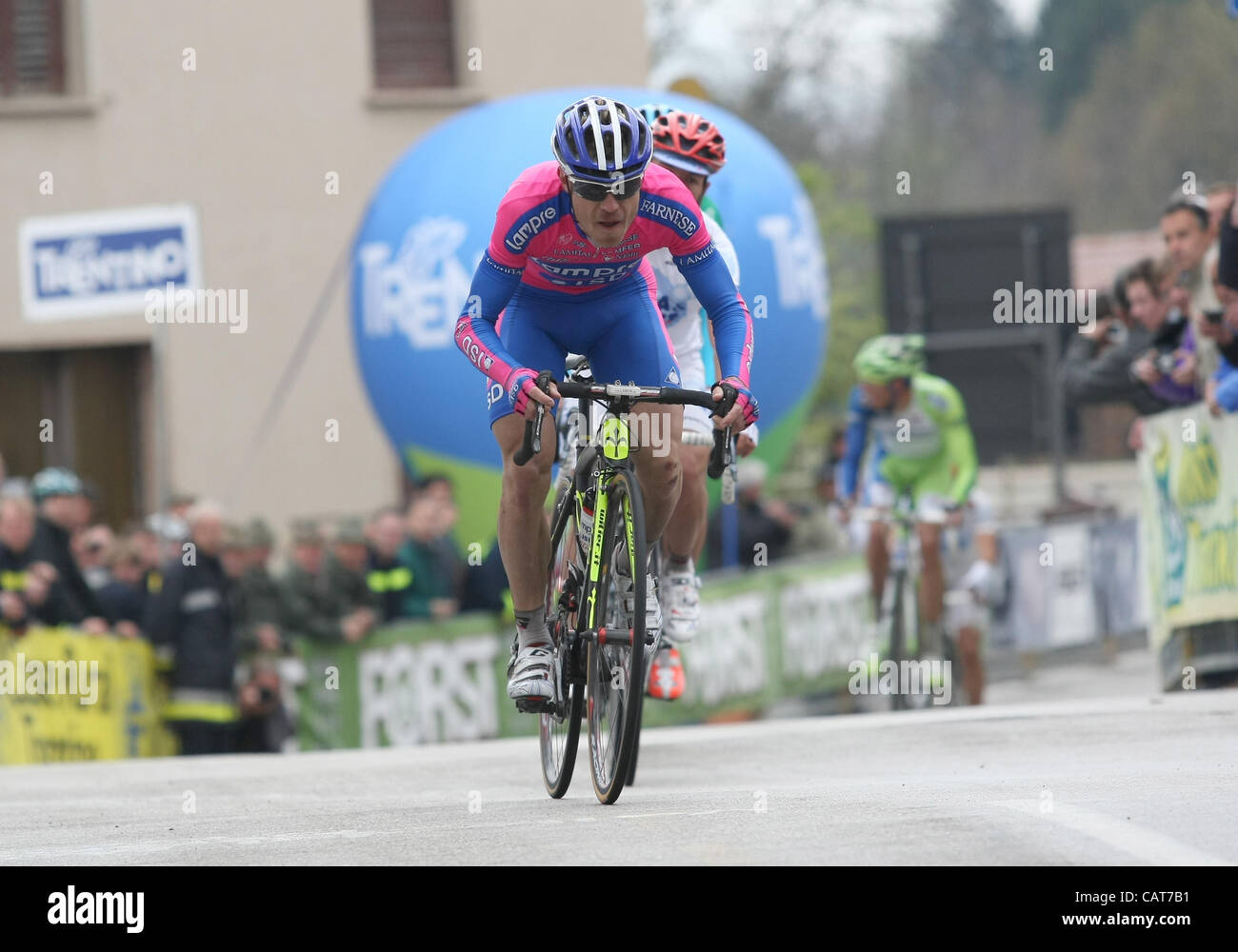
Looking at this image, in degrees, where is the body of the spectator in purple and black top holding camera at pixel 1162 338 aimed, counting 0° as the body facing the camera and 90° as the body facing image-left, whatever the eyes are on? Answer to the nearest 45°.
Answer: approximately 45°

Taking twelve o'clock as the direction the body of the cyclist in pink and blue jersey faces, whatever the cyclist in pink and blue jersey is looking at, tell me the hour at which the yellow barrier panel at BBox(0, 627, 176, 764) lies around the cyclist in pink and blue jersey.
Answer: The yellow barrier panel is roughly at 5 o'clock from the cyclist in pink and blue jersey.

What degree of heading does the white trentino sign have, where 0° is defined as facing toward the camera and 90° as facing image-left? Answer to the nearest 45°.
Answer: approximately 0°

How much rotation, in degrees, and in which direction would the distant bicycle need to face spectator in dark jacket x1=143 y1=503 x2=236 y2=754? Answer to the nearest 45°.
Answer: approximately 90° to its right

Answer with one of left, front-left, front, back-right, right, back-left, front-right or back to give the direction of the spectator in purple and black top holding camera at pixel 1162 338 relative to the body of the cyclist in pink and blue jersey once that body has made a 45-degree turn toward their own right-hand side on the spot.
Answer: back

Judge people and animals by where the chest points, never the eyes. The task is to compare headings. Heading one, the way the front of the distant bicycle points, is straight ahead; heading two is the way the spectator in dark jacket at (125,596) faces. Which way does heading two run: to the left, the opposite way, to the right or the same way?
to the left

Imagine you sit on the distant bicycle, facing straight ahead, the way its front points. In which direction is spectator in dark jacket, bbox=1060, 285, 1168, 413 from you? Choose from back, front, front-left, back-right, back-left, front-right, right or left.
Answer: front-left

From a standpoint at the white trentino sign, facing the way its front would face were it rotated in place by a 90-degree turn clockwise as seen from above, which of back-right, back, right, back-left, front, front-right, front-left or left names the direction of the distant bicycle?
back

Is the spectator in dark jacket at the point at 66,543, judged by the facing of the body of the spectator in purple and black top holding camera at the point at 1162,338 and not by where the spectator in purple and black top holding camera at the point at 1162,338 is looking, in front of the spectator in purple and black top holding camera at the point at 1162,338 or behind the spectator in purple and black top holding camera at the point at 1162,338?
in front

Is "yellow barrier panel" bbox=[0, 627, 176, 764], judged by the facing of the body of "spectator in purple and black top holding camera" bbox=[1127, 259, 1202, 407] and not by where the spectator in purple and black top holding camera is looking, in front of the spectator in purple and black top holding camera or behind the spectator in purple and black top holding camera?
in front
